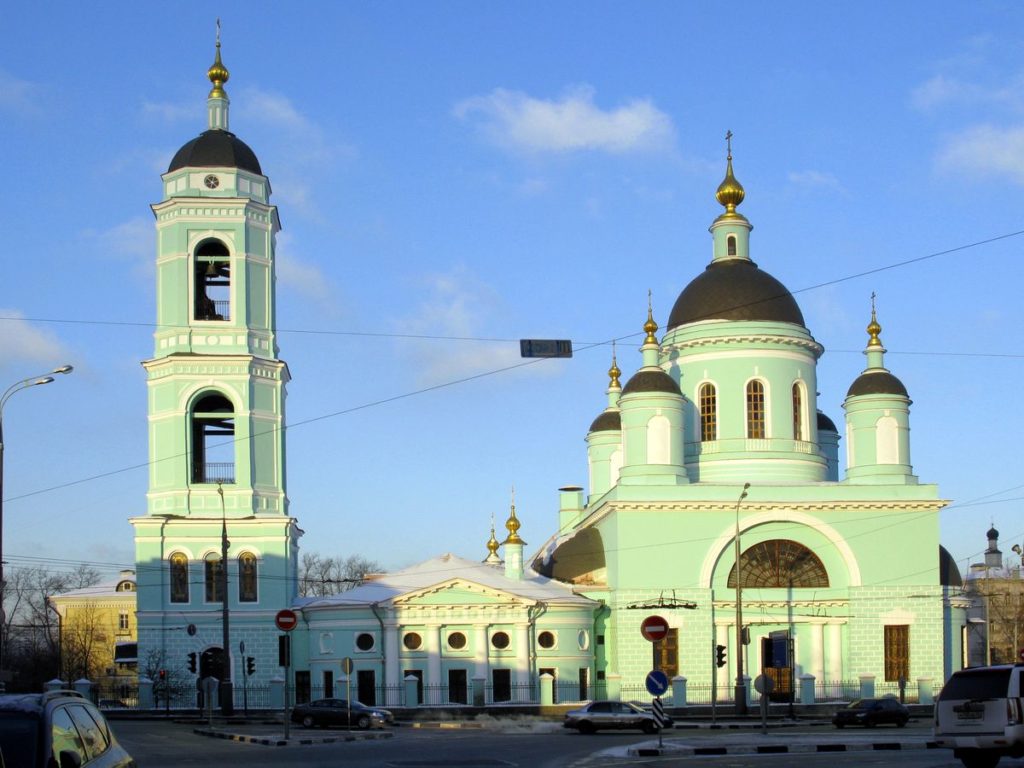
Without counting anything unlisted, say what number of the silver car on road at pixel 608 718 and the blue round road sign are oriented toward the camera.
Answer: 1

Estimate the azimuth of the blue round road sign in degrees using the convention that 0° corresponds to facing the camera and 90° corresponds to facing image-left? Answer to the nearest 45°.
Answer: approximately 0°

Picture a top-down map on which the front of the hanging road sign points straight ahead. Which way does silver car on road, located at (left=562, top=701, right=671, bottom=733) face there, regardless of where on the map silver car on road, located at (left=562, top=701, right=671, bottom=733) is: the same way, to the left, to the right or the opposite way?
to the right
